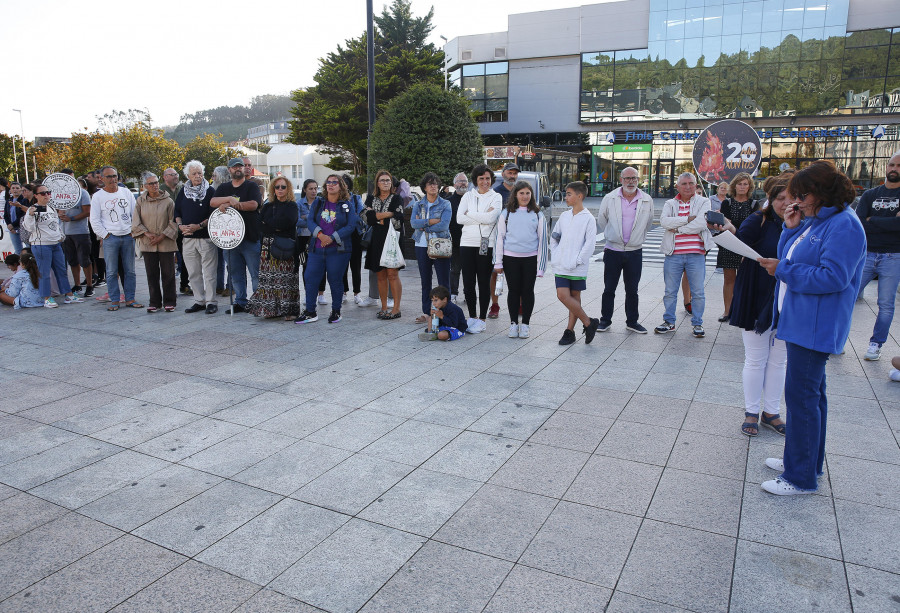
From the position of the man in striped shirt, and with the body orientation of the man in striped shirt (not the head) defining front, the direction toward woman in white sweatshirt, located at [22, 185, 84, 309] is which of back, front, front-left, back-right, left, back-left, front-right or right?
right

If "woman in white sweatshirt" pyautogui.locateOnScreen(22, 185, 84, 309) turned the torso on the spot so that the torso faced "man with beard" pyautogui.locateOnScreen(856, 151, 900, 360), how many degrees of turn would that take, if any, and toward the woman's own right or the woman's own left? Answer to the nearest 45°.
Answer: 0° — they already face them

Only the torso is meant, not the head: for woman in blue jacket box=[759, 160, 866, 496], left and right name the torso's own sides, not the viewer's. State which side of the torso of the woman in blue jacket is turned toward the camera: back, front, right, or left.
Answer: left

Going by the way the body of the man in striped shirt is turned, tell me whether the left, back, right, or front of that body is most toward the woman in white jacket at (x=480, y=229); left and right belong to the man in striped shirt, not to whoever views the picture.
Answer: right

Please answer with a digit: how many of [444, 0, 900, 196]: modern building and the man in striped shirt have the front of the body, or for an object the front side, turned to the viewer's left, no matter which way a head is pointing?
0

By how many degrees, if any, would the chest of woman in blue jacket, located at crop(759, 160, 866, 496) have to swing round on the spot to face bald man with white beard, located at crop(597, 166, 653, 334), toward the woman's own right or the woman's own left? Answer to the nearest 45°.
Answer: approximately 45° to the woman's own right

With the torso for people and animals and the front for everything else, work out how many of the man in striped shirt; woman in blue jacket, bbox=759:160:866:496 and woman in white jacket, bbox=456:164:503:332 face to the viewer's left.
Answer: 1

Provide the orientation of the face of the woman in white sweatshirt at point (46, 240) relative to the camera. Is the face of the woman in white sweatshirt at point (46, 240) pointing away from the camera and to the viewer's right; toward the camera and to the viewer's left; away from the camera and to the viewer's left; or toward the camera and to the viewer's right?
toward the camera and to the viewer's right

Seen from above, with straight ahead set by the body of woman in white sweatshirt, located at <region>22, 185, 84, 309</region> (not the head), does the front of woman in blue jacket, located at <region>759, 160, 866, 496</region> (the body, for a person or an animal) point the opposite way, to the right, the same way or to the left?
the opposite way

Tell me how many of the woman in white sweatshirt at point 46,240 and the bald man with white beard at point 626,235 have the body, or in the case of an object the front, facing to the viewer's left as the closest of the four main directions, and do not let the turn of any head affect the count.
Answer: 0
